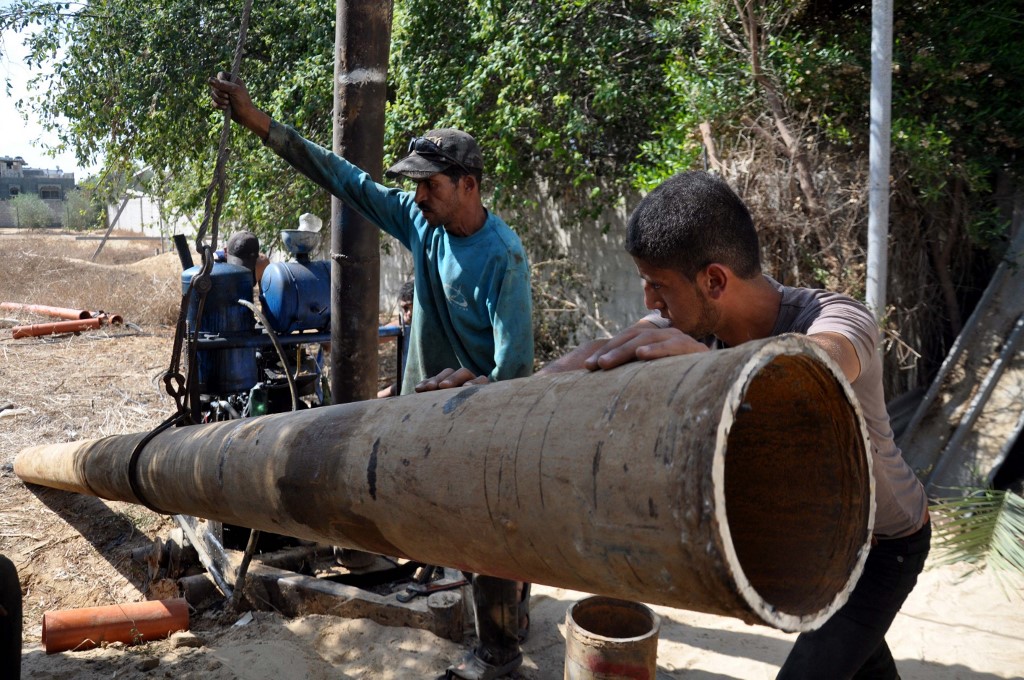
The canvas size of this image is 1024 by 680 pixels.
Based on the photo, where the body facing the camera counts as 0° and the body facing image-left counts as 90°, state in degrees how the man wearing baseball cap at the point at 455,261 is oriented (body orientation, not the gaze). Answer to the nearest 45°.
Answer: approximately 45°

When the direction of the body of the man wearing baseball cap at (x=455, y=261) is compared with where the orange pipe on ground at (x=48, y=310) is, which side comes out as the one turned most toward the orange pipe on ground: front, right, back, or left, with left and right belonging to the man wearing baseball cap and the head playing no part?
right

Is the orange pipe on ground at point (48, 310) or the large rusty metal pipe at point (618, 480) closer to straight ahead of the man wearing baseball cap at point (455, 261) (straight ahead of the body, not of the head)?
the large rusty metal pipe

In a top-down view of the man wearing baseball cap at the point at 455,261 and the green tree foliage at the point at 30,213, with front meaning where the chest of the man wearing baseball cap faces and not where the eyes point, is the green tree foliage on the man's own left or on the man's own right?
on the man's own right

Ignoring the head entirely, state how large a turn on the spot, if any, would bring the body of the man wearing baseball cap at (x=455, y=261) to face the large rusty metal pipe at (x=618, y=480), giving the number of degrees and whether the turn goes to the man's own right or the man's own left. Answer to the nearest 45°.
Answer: approximately 45° to the man's own left

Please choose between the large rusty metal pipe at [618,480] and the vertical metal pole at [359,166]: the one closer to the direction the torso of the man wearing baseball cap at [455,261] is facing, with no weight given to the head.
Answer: the large rusty metal pipe

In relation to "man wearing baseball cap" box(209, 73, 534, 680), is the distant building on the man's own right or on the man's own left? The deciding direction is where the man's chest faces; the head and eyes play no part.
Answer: on the man's own right

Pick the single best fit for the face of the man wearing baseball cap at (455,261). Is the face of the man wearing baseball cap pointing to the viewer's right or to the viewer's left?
to the viewer's left
